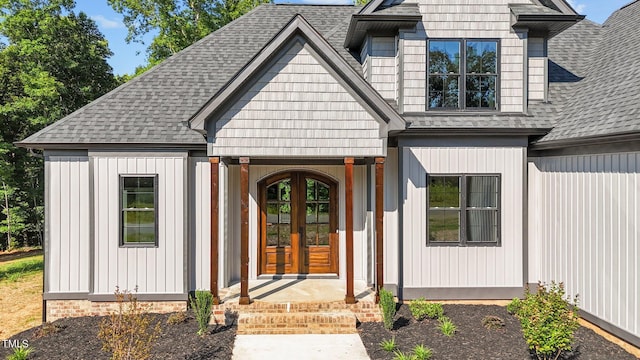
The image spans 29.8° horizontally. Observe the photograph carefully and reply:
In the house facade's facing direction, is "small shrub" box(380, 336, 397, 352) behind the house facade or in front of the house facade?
in front

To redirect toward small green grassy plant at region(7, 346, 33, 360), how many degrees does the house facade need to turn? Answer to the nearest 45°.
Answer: approximately 45° to its right

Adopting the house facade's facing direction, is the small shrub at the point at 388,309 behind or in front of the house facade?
in front

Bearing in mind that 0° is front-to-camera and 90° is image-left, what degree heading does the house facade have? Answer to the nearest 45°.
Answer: approximately 0°

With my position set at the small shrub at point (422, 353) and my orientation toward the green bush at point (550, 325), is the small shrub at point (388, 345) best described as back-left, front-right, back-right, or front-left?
back-left

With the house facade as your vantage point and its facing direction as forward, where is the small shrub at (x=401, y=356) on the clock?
The small shrub is roughly at 12 o'clock from the house facade.

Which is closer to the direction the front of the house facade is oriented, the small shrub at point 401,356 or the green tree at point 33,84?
the small shrub

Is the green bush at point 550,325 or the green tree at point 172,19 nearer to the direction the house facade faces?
the green bush

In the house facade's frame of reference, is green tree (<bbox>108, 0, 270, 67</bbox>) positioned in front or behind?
behind
